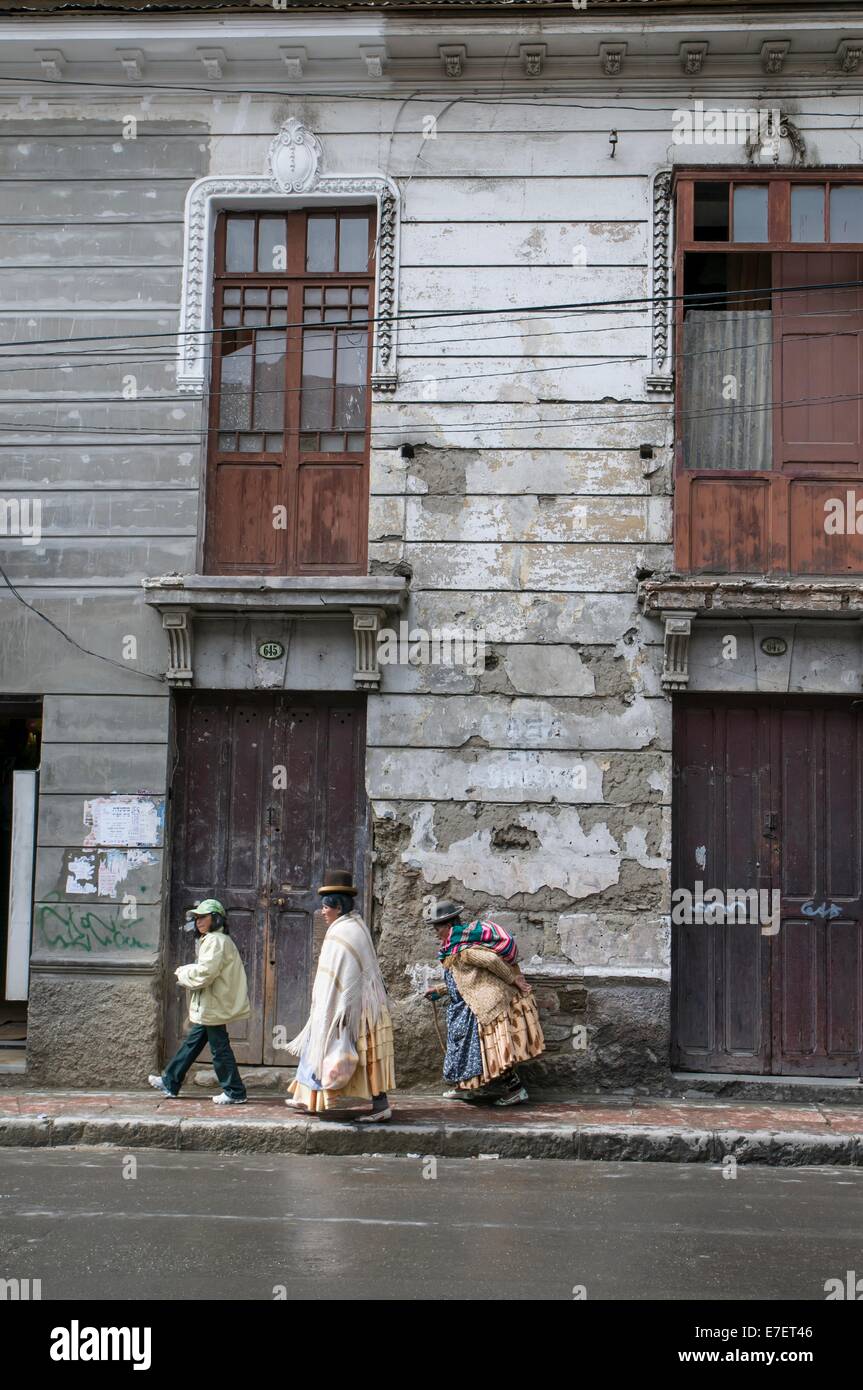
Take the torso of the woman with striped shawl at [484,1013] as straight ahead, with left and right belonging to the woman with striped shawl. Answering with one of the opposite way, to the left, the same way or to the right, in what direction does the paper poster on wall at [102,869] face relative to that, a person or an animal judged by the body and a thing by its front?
to the left

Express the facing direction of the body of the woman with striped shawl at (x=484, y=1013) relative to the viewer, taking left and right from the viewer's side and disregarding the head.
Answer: facing to the left of the viewer

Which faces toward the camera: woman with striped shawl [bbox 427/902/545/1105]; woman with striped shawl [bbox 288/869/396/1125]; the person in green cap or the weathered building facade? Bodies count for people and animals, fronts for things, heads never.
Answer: the weathered building facade

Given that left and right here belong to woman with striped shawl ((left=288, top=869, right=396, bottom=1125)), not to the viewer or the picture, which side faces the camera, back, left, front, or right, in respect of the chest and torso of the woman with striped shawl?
left

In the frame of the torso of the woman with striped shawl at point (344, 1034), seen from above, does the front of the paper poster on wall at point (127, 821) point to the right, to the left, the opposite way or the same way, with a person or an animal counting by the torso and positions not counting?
to the left

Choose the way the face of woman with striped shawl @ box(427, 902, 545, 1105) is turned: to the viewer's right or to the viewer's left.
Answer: to the viewer's left

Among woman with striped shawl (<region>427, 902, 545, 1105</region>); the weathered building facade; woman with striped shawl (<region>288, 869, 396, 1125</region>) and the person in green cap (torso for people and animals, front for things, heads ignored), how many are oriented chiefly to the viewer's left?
3

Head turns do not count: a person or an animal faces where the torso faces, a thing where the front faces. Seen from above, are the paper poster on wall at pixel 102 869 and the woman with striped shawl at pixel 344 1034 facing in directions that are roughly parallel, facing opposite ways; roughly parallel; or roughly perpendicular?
roughly perpendicular

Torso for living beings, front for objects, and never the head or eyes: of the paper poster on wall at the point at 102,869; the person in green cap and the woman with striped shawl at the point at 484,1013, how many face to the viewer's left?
2

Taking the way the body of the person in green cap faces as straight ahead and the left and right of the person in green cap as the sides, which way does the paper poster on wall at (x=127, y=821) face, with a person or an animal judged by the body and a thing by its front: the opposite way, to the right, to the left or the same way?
to the left
